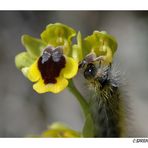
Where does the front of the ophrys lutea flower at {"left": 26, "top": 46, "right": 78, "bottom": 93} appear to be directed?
toward the camera

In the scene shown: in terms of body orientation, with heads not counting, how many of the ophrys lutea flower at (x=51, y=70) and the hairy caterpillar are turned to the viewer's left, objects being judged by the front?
1

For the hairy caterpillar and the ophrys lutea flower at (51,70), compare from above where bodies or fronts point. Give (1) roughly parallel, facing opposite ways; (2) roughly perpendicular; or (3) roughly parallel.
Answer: roughly perpendicular

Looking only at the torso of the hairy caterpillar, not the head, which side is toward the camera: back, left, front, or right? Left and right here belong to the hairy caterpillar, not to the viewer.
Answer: left

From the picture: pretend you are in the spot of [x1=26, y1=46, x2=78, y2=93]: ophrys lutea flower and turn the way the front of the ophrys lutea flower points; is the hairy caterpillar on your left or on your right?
on your left

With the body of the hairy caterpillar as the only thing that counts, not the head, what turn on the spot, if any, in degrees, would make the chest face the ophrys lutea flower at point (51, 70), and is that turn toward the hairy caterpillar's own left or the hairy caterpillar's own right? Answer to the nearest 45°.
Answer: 0° — it already faces it
